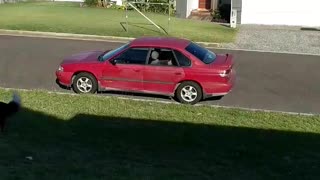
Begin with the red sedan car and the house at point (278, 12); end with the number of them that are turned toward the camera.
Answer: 1

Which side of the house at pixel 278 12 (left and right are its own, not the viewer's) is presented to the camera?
front

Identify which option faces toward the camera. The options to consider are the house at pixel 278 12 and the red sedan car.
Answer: the house

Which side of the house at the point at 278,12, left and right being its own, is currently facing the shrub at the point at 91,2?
right

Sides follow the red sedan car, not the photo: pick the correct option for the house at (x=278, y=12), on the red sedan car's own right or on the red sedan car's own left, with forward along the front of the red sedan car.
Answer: on the red sedan car's own right

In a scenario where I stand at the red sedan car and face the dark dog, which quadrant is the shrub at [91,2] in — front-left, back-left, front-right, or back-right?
back-right

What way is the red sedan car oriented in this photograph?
to the viewer's left

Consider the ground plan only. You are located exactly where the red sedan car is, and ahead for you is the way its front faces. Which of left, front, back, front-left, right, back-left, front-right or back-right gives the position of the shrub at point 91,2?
right
